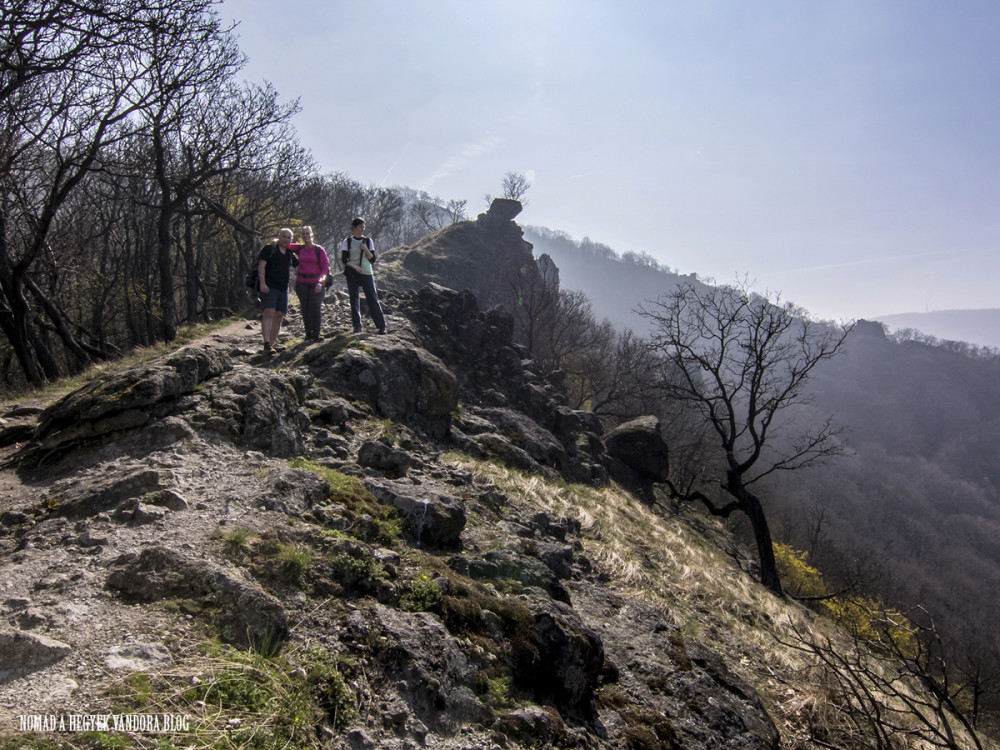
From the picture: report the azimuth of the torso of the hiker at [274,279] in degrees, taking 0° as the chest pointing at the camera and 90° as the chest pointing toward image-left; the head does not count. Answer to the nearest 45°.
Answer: approximately 315°

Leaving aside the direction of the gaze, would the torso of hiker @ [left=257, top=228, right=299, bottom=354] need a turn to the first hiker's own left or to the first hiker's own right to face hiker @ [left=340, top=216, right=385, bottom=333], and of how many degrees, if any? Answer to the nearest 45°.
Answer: approximately 90° to the first hiker's own left

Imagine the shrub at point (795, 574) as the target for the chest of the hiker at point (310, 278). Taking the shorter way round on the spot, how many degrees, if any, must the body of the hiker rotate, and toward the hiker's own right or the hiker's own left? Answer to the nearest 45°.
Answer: approximately 135° to the hiker's own left

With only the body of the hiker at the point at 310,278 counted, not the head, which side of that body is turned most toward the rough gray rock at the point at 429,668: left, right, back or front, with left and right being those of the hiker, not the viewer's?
front

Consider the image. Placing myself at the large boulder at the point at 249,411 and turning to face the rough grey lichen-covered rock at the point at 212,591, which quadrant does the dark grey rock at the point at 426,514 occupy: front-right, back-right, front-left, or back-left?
front-left

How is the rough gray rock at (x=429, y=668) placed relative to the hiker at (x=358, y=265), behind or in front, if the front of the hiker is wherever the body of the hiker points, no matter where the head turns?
in front

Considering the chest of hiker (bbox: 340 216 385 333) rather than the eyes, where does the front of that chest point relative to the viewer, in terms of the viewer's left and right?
facing the viewer

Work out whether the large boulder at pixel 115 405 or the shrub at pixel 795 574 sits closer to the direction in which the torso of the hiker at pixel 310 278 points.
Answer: the large boulder

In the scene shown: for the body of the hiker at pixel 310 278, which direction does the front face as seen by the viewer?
toward the camera

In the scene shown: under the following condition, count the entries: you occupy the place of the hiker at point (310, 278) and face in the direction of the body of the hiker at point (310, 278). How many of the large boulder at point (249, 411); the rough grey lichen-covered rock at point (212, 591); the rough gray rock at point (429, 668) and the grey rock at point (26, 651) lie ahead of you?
4

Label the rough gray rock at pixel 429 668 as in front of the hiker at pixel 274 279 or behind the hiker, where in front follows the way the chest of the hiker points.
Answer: in front

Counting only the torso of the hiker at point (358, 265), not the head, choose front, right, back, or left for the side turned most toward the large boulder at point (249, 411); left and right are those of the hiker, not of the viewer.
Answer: front

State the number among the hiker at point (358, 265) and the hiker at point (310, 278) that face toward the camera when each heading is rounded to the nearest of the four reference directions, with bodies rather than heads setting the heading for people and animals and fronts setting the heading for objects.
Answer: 2
